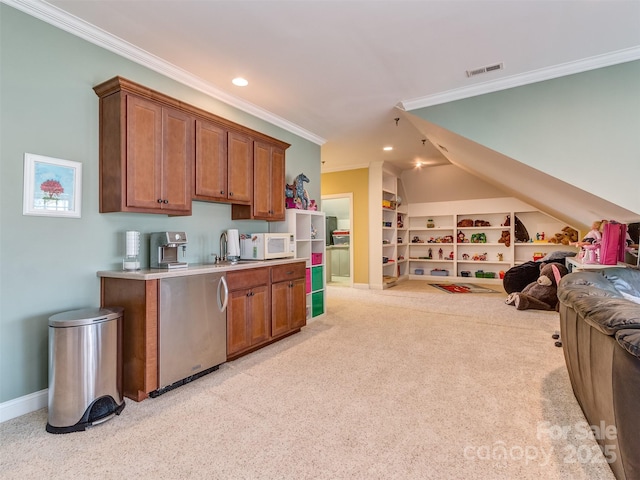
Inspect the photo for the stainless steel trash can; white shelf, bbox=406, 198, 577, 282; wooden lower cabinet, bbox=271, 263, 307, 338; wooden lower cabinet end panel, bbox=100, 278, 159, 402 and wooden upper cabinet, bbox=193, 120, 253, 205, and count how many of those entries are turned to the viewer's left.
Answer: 0

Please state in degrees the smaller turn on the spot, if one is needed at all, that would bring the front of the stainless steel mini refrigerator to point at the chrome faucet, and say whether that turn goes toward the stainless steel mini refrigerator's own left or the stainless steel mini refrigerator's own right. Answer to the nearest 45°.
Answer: approximately 135° to the stainless steel mini refrigerator's own left

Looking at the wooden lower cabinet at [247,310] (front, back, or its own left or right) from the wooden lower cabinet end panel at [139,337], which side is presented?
right

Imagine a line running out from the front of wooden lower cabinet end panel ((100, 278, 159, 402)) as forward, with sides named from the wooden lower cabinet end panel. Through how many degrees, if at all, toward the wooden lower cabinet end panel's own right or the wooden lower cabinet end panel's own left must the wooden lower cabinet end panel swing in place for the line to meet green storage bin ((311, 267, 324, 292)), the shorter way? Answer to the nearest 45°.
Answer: approximately 90° to the wooden lower cabinet end panel's own left

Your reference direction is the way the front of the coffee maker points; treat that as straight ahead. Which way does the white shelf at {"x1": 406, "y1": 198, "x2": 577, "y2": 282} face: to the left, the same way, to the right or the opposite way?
to the right

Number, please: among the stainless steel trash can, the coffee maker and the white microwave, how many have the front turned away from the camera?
0

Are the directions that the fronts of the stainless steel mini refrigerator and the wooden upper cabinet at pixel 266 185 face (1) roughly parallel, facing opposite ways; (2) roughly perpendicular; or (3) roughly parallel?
roughly parallel

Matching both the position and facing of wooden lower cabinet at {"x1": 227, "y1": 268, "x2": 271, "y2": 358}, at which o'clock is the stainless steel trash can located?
The stainless steel trash can is roughly at 3 o'clock from the wooden lower cabinet.

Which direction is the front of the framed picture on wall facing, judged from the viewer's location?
facing the viewer and to the right of the viewer

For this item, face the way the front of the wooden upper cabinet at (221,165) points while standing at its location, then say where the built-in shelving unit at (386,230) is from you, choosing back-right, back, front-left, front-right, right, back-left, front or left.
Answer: left

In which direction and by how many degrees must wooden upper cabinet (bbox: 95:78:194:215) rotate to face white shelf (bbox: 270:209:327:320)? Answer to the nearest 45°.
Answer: approximately 90° to its left

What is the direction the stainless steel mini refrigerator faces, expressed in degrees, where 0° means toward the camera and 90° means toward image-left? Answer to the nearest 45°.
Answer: approximately 315°

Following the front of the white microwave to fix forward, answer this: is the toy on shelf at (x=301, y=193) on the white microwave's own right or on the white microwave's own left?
on the white microwave's own left

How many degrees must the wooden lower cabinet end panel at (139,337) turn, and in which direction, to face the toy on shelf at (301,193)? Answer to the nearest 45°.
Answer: approximately 90° to its left

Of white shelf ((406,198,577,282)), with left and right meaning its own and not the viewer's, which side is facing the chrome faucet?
front

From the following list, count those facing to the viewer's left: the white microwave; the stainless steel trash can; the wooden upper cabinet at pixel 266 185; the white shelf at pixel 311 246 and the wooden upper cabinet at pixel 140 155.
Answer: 0

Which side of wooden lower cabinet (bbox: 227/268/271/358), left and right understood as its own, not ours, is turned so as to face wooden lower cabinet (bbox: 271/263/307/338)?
left

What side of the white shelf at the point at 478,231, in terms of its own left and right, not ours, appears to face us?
front
